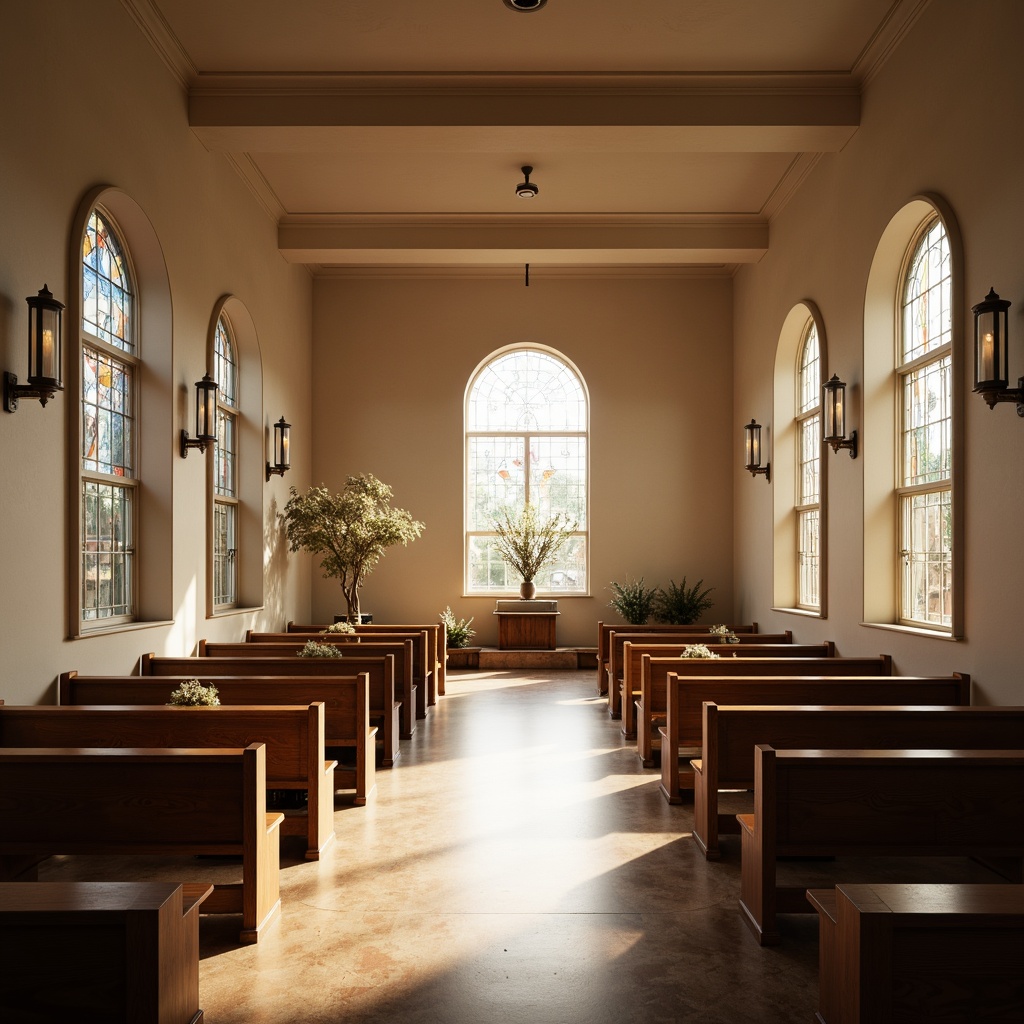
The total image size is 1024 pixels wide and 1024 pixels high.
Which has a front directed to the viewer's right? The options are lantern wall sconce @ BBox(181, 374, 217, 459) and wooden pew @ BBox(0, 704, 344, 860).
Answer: the lantern wall sconce

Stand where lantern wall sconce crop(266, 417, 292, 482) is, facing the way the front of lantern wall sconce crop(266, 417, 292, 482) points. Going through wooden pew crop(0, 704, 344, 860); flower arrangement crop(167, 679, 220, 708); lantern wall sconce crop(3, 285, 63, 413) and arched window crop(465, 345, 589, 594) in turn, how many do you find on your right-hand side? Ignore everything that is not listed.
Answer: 3

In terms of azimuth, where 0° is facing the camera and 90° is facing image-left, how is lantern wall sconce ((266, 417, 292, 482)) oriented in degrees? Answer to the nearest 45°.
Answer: approximately 270°

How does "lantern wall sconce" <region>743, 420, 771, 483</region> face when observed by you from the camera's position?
facing to the left of the viewer

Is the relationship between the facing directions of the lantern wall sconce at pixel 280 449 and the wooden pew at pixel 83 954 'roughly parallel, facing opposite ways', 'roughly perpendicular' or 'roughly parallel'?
roughly perpendicular

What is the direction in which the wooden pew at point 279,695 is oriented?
away from the camera

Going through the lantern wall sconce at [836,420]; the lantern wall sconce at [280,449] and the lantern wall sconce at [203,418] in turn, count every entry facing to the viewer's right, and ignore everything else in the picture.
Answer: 2

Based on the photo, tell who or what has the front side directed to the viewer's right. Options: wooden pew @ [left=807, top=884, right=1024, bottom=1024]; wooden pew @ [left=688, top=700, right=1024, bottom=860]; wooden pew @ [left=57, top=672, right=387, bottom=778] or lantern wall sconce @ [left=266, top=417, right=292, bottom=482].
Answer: the lantern wall sconce

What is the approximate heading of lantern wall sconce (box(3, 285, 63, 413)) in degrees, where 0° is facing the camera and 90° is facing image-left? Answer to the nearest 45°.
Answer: approximately 270°

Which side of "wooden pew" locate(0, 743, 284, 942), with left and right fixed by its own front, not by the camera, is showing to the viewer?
back

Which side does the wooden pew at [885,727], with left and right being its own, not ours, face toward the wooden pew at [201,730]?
left

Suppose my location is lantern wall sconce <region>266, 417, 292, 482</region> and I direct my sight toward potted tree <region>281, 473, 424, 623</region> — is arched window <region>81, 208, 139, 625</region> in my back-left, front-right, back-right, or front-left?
back-right
